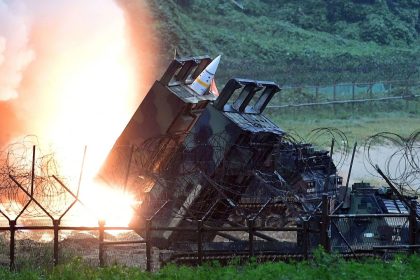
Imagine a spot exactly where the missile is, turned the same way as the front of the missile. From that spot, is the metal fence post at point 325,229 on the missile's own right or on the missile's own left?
on the missile's own right

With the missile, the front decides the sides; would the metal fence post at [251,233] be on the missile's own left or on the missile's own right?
on the missile's own right

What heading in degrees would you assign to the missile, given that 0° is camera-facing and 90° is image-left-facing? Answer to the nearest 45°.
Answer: approximately 270°

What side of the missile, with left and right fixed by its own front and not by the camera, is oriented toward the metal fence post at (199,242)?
right

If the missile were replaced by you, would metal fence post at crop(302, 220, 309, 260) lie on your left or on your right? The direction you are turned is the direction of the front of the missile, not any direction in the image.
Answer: on your right

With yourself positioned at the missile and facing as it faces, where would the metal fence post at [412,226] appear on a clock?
The metal fence post is roughly at 2 o'clock from the missile.

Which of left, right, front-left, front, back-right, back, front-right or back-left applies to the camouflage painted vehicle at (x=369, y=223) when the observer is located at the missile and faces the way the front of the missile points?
front-right
